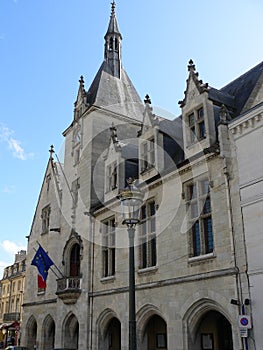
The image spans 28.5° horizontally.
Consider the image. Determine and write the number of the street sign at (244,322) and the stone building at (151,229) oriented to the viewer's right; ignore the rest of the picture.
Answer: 0

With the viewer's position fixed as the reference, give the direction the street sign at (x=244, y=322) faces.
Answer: facing the viewer

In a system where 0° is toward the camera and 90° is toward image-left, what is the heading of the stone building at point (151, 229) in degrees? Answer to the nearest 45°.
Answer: approximately 45°
